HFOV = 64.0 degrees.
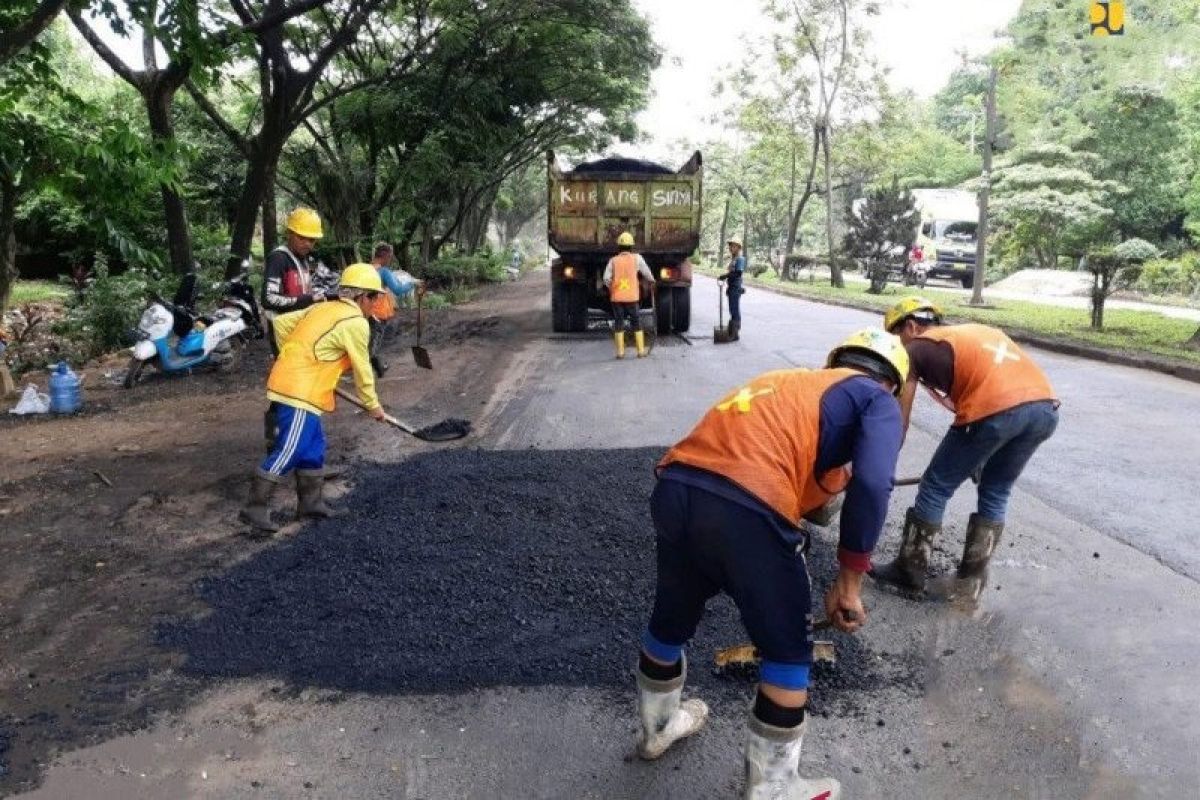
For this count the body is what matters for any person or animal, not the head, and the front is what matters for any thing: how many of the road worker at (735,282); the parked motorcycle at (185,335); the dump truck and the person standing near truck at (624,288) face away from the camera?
2

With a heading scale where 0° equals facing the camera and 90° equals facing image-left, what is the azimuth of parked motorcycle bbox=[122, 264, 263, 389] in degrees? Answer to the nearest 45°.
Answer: approximately 45°

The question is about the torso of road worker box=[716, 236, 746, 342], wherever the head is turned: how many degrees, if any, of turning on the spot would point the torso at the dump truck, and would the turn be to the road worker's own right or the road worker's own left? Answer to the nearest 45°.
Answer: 0° — they already face it

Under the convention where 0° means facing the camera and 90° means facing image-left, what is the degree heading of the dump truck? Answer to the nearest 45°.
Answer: approximately 180°

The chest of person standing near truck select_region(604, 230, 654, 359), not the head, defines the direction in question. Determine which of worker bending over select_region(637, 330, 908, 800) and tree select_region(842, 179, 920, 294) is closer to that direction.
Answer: the tree

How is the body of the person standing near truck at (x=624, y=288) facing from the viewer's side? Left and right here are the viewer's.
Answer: facing away from the viewer

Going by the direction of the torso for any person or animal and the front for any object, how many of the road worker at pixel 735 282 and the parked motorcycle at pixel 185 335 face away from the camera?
0

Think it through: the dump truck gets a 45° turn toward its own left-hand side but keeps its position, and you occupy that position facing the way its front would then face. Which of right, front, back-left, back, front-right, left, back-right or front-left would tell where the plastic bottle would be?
left

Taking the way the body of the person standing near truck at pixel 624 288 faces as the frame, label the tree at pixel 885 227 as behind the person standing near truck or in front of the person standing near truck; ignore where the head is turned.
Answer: in front

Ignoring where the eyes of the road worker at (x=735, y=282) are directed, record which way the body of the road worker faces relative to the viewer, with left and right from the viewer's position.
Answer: facing to the left of the viewer

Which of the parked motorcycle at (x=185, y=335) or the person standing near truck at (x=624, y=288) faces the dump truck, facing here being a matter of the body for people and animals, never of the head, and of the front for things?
the person standing near truck

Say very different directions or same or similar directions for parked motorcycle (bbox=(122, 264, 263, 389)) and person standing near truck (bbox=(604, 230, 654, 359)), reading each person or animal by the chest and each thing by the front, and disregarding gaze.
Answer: very different directions

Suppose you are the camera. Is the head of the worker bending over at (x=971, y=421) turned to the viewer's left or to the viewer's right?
to the viewer's left

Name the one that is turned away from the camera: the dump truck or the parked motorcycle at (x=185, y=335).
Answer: the dump truck

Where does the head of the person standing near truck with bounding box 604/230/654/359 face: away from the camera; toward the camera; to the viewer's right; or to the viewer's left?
away from the camera
